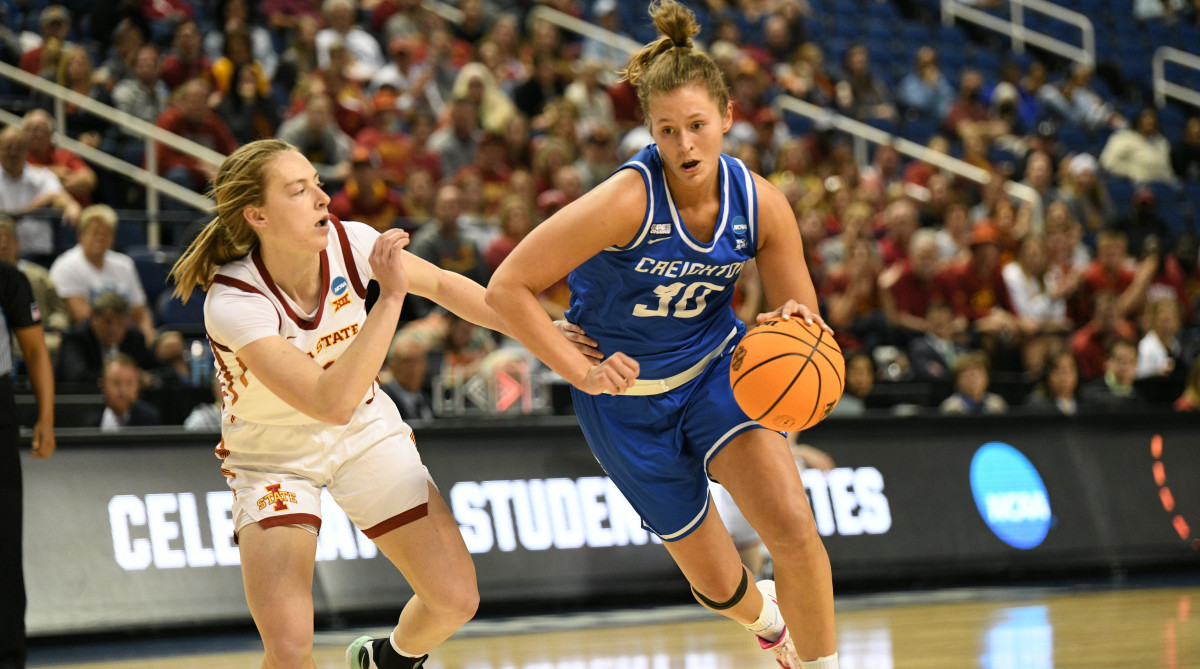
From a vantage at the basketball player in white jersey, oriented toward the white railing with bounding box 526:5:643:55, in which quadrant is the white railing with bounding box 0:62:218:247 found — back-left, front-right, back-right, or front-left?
front-left

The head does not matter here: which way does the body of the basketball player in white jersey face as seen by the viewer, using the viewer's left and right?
facing the viewer and to the right of the viewer

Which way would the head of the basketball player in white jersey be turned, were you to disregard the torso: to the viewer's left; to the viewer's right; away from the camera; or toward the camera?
to the viewer's right

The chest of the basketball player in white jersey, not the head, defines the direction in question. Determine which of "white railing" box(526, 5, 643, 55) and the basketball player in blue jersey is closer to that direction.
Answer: the basketball player in blue jersey

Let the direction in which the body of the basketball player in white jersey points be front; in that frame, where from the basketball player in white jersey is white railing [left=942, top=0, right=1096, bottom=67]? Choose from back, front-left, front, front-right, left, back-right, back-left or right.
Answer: left

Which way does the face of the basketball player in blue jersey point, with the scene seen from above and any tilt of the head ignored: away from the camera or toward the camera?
toward the camera

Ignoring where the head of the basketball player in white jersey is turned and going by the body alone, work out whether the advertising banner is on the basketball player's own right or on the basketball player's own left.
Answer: on the basketball player's own left

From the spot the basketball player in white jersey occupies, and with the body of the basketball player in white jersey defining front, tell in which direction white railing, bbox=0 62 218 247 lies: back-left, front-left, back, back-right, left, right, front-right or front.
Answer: back-left

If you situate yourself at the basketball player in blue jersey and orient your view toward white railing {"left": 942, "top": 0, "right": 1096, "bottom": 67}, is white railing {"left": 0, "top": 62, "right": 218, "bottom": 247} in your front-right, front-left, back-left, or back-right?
front-left

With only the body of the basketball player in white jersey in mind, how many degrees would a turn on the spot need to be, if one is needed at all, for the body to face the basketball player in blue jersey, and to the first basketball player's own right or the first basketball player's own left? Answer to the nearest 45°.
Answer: approximately 45° to the first basketball player's own left

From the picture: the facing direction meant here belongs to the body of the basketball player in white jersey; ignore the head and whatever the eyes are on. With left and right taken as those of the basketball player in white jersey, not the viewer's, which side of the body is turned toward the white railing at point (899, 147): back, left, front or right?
left
